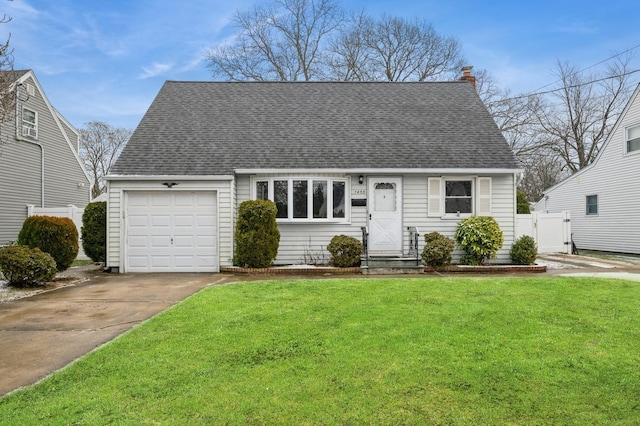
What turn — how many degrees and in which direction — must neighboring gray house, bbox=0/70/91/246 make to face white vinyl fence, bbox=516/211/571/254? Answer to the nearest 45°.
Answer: approximately 90° to its left

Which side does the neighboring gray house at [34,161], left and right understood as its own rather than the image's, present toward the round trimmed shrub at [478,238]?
left

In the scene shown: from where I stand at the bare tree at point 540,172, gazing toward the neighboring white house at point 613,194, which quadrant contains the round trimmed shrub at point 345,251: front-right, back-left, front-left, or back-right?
front-right

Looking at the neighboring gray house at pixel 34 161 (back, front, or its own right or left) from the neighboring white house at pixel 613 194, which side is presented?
left

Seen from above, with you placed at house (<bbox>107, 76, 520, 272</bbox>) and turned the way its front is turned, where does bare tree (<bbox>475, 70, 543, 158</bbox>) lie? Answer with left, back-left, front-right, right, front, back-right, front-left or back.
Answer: back-left

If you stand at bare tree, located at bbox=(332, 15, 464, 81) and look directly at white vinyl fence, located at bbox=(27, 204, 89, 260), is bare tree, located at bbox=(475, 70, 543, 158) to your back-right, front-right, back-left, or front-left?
back-left

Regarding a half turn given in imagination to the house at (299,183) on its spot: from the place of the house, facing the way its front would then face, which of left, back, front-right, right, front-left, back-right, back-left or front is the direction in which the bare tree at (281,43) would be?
front

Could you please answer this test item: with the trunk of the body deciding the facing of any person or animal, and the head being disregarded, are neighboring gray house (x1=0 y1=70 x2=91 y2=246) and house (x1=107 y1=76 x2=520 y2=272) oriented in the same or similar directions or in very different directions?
same or similar directions

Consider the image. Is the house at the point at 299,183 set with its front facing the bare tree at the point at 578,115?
no

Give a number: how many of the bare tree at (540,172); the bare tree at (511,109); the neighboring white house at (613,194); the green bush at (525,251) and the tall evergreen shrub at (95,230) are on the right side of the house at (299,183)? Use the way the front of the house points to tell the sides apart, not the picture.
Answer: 1

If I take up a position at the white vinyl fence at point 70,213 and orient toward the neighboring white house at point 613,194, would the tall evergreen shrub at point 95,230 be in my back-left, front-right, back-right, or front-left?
front-right

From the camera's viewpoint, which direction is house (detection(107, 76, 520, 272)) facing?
toward the camera

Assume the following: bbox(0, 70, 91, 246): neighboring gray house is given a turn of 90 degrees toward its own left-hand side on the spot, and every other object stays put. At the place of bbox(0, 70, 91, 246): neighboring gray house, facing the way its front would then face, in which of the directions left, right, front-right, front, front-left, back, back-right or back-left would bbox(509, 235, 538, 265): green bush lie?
front

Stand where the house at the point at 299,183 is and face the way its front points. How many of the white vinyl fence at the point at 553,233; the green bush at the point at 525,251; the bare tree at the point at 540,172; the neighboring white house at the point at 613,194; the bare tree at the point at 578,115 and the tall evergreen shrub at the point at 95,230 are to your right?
1

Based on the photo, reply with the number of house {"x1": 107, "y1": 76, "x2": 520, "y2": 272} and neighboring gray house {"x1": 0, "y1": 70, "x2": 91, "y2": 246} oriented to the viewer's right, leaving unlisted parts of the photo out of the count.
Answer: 0

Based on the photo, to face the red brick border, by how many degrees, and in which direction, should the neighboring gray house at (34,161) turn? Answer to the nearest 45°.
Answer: approximately 90° to its left
